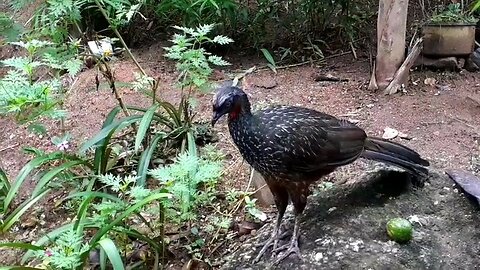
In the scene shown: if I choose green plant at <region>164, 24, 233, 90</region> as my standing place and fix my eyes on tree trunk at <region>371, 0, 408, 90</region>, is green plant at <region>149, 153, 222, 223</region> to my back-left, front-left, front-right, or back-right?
back-right

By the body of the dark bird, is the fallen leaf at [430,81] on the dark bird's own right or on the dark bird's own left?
on the dark bird's own right

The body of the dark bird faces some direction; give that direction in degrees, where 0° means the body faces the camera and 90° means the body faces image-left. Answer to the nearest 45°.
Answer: approximately 90°

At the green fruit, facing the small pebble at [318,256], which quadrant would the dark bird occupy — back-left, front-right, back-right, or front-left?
front-right

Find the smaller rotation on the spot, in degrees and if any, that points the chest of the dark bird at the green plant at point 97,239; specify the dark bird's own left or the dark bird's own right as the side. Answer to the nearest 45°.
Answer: approximately 45° to the dark bird's own left

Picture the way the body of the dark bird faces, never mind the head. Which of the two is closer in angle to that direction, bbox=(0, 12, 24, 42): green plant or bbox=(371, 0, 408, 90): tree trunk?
the green plant

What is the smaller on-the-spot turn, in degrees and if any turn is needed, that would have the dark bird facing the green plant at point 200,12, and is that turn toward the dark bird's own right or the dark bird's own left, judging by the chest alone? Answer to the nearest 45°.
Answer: approximately 90° to the dark bird's own right

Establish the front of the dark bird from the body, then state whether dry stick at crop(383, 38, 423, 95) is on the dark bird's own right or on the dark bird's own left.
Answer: on the dark bird's own right

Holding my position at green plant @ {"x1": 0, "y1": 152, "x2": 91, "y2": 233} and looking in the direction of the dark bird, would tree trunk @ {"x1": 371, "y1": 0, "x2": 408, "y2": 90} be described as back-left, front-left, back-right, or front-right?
front-left

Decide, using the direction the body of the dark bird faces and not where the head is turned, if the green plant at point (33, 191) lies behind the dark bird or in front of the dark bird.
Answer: in front

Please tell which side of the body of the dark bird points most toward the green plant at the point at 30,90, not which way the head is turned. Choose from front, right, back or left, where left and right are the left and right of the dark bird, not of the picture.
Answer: front

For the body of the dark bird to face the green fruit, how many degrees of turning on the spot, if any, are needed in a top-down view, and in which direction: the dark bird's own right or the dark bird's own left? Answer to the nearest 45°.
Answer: approximately 180°

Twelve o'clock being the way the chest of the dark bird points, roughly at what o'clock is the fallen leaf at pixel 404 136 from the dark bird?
The fallen leaf is roughly at 4 o'clock from the dark bird.
